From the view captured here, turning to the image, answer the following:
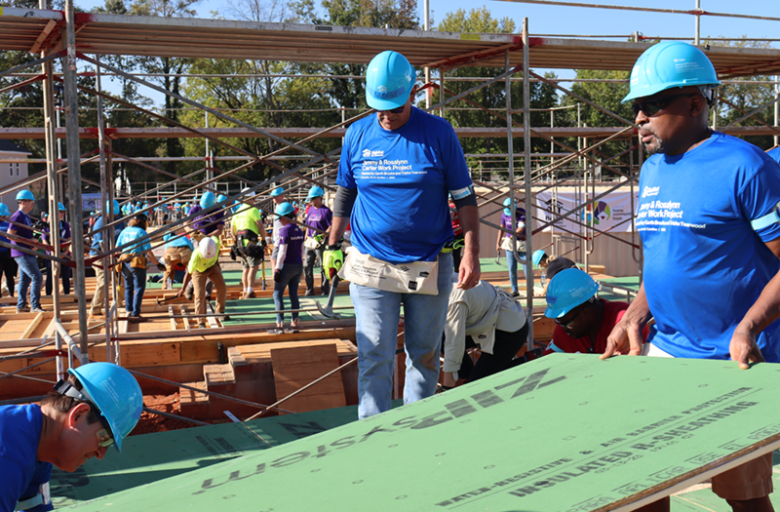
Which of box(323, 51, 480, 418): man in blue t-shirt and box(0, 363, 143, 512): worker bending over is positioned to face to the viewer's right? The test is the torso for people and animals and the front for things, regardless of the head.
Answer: the worker bending over

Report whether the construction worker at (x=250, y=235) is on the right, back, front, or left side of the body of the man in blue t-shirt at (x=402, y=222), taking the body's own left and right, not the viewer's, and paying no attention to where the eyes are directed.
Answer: back

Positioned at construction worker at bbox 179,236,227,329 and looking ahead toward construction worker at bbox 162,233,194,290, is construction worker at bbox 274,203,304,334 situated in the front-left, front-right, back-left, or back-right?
back-right

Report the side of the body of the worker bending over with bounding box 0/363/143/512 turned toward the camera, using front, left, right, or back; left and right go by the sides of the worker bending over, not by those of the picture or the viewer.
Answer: right

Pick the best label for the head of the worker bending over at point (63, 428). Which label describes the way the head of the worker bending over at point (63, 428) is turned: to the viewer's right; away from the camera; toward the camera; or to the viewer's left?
to the viewer's right

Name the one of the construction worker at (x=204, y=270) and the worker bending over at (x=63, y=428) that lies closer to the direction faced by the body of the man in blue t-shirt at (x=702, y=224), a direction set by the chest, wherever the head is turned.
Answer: the worker bending over

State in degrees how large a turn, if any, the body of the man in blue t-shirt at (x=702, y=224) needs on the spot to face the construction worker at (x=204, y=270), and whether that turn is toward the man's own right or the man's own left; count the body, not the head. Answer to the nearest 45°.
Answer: approximately 90° to the man's own right

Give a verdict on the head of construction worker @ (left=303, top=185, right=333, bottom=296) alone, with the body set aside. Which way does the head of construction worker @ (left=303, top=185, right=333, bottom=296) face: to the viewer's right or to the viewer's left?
to the viewer's left
